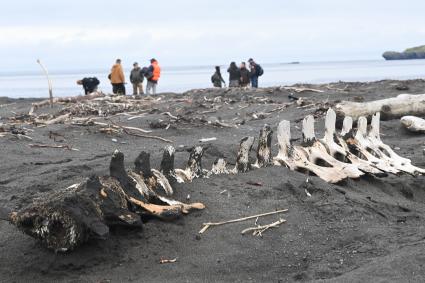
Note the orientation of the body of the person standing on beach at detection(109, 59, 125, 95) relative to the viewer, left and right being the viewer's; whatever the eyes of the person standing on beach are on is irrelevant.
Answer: facing away from the viewer

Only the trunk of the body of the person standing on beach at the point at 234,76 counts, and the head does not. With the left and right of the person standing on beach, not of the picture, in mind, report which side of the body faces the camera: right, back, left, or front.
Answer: back

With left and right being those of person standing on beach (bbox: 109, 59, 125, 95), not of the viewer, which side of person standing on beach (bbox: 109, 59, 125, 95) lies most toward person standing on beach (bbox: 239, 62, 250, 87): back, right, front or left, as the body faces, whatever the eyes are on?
right

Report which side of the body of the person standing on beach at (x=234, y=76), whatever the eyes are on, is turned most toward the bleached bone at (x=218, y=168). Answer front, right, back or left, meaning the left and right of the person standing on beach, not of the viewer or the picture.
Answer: back

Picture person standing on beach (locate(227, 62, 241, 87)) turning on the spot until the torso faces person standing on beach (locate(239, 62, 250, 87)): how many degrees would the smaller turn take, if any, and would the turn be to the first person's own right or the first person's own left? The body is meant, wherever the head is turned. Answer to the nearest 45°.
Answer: approximately 135° to the first person's own right

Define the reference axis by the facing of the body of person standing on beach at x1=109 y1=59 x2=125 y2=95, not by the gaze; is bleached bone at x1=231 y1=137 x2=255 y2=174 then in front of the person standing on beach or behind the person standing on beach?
behind

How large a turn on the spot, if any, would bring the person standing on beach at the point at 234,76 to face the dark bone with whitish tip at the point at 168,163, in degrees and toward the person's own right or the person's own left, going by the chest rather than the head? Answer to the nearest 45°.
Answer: approximately 180°

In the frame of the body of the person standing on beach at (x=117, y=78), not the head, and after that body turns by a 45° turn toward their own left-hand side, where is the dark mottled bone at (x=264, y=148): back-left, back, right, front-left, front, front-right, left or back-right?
back-left
